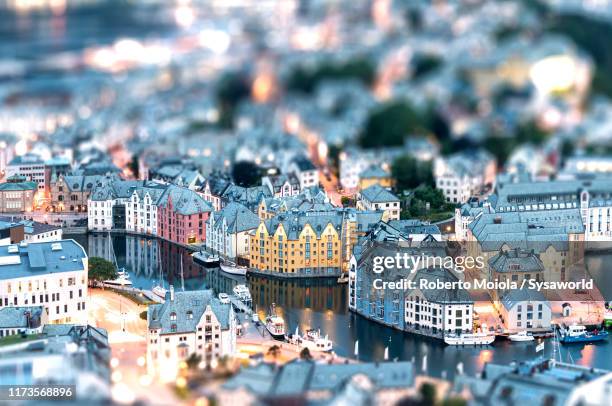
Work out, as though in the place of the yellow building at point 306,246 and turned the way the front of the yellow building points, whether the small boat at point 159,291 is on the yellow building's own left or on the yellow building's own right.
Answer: on the yellow building's own right

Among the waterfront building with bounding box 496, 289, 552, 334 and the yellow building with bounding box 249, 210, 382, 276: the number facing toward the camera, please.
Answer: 2

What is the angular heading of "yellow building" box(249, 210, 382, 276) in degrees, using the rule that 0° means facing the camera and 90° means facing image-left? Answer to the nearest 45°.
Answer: approximately 0°

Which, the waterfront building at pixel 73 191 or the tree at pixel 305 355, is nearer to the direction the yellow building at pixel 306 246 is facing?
the tree

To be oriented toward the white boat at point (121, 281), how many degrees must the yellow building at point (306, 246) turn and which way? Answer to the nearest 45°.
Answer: approximately 90° to its right

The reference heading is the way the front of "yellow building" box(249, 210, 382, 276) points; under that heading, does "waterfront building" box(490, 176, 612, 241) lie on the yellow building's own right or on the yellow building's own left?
on the yellow building's own left

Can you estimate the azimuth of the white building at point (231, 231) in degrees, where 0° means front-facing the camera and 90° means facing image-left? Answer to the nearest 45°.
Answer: approximately 45°

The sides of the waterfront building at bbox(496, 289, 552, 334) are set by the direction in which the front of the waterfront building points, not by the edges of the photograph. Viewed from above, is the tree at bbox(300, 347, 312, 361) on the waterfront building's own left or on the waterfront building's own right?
on the waterfront building's own right

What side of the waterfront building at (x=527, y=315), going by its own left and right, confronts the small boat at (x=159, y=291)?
right

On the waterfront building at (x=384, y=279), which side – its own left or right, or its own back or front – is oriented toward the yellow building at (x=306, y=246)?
right
